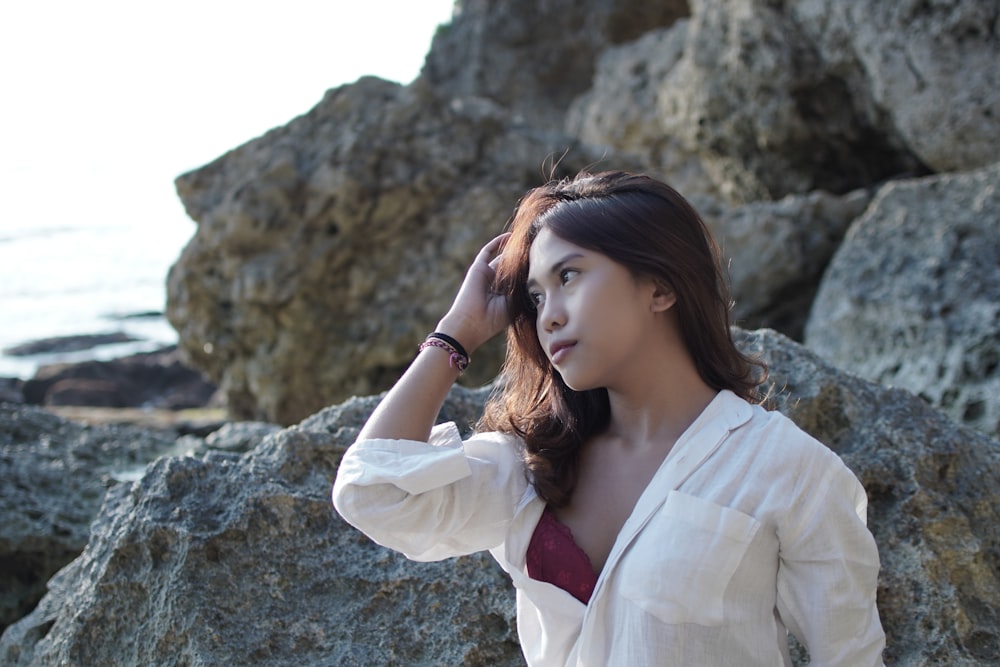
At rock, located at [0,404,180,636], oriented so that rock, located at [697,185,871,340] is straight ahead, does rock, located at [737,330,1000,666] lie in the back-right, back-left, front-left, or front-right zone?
front-right

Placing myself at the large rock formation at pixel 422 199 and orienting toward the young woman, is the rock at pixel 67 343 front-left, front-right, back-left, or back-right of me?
back-right

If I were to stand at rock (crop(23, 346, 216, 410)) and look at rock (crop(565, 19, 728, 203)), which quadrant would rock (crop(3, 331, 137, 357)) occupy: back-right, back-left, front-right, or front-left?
back-left

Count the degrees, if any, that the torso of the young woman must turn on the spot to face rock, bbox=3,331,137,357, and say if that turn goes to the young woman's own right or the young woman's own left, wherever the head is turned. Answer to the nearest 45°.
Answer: approximately 90° to the young woman's own right

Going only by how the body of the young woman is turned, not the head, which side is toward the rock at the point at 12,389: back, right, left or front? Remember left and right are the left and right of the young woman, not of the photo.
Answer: right

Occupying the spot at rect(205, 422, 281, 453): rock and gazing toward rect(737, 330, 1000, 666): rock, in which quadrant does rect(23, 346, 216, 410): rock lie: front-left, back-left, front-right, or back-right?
back-left

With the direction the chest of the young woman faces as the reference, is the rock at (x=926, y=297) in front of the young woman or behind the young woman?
behind

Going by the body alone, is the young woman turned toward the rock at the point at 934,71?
no

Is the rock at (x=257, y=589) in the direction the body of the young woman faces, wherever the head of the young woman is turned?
no

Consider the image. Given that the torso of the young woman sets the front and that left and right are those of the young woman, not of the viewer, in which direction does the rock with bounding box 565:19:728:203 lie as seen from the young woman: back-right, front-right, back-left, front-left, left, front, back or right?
back-right

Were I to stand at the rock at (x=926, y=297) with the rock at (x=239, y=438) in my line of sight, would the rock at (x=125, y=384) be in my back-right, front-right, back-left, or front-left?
front-right

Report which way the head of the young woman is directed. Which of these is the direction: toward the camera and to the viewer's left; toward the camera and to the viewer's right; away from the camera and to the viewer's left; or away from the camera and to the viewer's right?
toward the camera and to the viewer's left

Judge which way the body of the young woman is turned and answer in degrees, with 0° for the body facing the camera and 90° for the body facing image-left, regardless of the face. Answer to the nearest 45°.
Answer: approximately 45°

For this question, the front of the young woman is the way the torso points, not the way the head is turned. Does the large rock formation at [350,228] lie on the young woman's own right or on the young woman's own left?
on the young woman's own right

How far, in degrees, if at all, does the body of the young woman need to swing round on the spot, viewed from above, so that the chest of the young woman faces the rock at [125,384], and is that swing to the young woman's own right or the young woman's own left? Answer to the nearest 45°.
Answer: approximately 90° to the young woman's own right

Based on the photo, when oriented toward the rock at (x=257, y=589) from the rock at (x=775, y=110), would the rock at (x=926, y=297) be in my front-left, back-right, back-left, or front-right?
front-left

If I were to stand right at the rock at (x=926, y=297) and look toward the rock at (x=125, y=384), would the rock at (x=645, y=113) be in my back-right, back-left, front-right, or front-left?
front-right

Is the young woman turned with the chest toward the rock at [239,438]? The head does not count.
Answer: no
